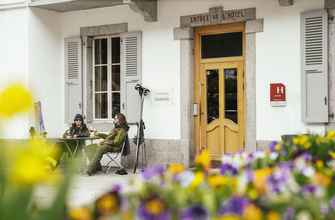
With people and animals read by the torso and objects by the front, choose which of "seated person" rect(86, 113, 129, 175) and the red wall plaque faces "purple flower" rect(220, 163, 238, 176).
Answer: the red wall plaque

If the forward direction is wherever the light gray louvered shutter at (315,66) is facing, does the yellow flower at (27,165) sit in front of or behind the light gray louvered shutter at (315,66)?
in front

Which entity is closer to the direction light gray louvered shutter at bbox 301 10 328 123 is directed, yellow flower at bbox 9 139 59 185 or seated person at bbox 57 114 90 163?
the yellow flower

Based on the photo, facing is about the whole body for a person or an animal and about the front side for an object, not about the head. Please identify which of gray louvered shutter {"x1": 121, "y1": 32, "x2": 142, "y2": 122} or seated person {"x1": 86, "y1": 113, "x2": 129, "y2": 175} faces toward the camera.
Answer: the gray louvered shutter

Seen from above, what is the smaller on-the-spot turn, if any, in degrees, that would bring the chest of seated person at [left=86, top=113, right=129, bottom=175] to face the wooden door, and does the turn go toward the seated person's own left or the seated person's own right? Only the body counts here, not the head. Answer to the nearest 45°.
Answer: approximately 180°

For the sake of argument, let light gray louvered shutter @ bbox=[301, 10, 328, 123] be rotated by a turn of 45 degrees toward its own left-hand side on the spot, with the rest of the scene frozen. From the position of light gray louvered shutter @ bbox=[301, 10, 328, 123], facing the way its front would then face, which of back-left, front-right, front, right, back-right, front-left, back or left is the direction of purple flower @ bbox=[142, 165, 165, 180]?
front-right

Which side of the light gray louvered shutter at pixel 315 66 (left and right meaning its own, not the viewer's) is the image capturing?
front

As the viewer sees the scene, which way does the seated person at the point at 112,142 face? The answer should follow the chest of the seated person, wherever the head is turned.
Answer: to the viewer's left

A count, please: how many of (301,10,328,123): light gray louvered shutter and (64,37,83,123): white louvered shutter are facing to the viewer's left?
0

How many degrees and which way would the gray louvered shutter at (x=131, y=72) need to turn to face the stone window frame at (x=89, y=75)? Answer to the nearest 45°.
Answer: approximately 135° to its right

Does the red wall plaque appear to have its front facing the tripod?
no

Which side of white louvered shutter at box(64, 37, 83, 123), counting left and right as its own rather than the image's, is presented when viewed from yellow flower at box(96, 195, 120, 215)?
front

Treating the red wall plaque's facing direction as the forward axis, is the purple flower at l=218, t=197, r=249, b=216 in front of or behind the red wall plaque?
in front

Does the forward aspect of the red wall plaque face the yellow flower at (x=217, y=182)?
yes

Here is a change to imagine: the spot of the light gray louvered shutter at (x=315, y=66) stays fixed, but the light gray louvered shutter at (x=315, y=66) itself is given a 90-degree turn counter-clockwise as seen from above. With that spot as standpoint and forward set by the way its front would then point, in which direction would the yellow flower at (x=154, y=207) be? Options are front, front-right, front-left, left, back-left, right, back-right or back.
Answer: right

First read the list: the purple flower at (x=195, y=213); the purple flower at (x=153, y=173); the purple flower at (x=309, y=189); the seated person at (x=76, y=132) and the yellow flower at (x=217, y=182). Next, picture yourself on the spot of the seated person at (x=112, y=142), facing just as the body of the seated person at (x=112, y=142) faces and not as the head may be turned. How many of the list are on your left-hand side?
4

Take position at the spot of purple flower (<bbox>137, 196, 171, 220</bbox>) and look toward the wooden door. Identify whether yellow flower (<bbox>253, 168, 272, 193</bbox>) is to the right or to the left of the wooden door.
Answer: right

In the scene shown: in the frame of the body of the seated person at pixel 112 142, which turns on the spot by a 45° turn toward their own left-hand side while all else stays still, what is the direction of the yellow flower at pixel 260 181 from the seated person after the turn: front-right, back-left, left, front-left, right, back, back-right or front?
front-left

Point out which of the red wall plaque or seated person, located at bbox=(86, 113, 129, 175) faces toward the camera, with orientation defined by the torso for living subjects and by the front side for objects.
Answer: the red wall plaque

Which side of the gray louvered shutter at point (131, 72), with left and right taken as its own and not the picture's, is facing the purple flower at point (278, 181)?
front

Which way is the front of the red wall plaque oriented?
toward the camera

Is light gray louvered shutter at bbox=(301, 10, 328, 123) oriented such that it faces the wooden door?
no
